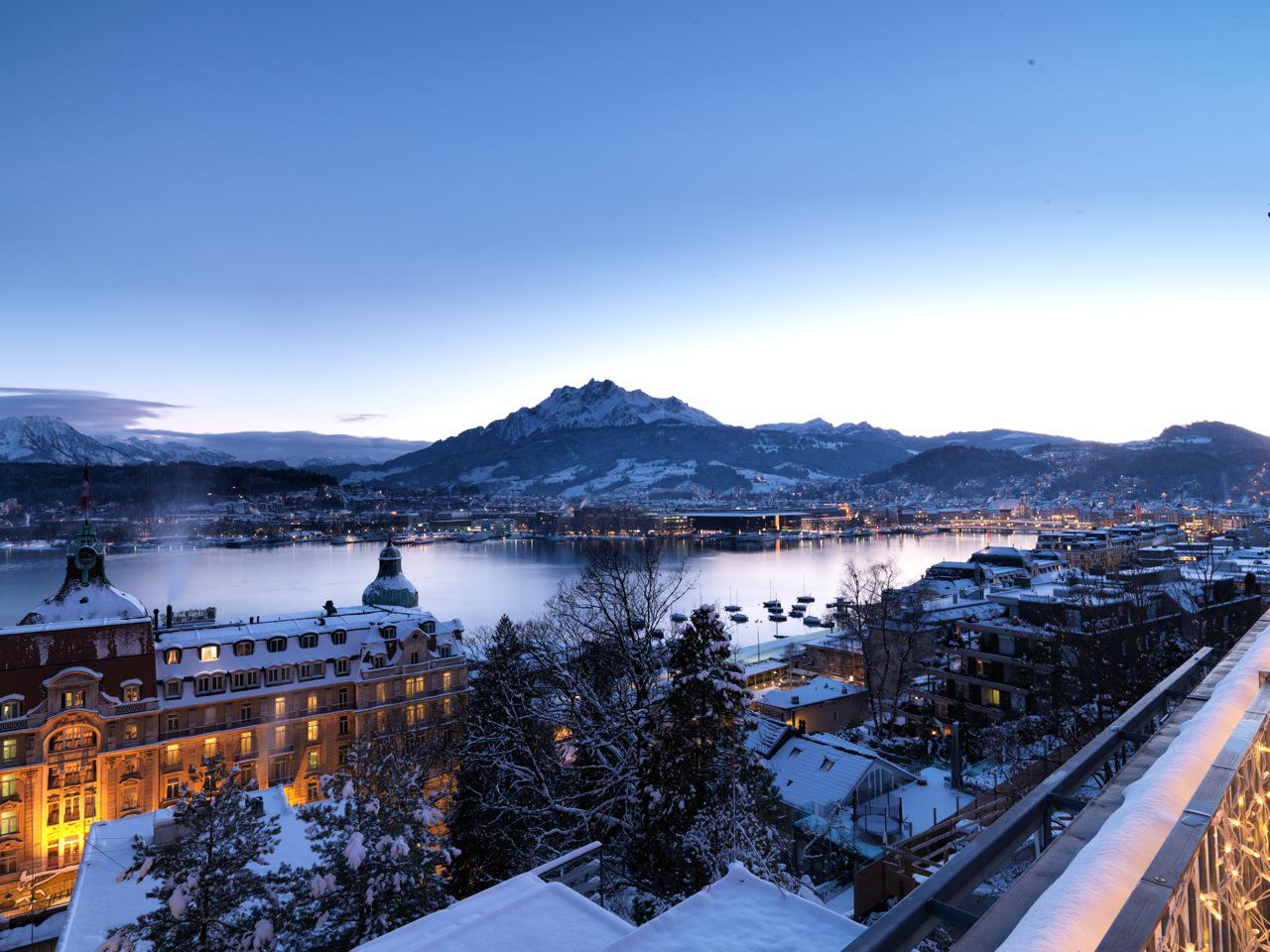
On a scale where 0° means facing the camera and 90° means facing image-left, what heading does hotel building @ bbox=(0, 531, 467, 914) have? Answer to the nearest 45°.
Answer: approximately 315°

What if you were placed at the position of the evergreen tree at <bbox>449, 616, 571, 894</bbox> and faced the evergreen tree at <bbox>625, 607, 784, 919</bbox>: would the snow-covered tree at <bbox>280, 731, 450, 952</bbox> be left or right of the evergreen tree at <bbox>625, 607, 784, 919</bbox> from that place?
right

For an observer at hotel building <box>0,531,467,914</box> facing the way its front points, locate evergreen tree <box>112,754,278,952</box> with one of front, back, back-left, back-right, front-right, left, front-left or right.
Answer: front-right
